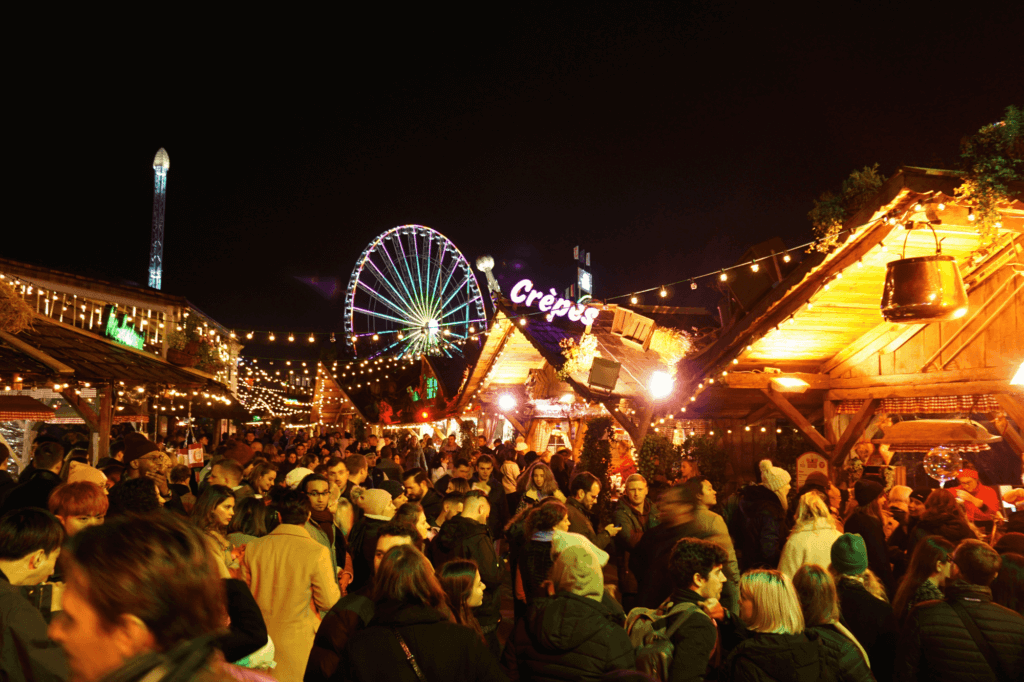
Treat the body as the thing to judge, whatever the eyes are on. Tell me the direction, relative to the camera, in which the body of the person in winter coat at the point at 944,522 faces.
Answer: away from the camera

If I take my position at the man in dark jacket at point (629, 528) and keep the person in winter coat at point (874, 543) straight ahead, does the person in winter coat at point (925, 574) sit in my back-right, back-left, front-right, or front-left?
front-right

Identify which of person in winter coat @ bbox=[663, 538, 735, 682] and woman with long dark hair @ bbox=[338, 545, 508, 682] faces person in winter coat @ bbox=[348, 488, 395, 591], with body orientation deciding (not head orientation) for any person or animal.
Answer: the woman with long dark hair

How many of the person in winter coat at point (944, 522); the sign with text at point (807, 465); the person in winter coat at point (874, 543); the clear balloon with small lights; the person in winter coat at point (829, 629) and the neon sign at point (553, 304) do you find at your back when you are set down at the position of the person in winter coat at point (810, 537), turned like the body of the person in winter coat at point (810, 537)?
1

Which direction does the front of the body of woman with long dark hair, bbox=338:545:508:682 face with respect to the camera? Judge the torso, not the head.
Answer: away from the camera

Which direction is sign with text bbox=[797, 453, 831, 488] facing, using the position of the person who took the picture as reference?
facing the viewer

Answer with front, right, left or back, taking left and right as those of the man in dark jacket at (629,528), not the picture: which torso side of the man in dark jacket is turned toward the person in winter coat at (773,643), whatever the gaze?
front

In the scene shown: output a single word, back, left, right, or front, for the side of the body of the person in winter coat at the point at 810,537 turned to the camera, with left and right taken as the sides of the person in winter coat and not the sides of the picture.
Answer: back

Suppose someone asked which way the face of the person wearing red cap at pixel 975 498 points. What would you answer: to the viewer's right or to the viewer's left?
to the viewer's left

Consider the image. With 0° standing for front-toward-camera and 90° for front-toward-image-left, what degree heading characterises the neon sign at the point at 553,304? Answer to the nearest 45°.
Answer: approximately 0°

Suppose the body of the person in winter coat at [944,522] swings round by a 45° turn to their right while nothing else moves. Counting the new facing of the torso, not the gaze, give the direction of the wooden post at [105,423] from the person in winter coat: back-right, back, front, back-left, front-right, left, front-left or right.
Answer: back-left

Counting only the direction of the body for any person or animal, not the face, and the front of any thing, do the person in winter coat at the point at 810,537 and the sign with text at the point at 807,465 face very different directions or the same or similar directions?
very different directions

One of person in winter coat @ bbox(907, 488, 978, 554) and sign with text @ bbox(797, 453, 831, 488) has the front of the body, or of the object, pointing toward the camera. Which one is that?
the sign with text

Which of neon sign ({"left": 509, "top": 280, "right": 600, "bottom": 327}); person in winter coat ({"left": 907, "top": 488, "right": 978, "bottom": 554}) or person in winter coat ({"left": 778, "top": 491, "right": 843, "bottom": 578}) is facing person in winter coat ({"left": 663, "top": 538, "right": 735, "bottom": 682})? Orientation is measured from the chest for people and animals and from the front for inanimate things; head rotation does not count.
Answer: the neon sign

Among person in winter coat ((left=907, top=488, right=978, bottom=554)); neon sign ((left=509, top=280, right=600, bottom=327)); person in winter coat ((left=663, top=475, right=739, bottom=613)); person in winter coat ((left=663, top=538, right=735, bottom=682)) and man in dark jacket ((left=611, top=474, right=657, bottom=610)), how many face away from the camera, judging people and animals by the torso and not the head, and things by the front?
1

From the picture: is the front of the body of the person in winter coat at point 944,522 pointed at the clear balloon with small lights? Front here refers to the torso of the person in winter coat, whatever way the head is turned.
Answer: yes
